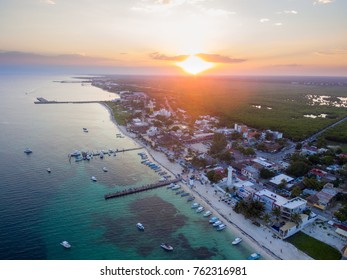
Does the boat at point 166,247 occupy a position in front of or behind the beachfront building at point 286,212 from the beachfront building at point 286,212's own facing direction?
in front

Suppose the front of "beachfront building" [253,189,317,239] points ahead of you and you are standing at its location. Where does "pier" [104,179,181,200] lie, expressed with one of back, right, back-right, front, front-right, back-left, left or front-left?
front-right

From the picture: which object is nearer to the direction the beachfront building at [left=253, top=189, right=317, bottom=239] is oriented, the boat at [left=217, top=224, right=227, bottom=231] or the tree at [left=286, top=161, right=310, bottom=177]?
the boat

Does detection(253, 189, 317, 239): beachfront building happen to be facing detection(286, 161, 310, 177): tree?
no

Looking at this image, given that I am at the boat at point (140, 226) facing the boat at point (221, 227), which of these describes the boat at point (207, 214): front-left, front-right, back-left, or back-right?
front-left

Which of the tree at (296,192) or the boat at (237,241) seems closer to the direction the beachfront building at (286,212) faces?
the boat

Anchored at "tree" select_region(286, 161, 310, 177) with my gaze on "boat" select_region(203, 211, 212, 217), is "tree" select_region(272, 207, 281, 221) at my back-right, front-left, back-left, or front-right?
front-left

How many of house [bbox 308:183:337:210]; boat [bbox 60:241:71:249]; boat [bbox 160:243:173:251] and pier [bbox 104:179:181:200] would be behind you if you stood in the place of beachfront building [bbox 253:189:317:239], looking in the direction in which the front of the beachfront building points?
1

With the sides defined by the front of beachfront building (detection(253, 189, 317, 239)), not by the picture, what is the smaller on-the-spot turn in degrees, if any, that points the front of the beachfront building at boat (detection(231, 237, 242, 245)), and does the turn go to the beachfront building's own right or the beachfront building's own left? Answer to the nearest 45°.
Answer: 0° — it already faces it

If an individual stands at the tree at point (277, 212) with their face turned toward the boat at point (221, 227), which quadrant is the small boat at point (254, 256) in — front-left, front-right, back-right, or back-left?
front-left

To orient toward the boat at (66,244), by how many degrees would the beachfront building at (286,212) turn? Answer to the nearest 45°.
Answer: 0° — it already faces it

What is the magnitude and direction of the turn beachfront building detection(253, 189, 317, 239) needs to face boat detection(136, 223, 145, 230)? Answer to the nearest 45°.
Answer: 0° — it already faces it

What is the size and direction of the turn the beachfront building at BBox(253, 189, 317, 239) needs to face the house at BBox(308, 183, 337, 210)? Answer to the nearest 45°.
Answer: approximately 180°

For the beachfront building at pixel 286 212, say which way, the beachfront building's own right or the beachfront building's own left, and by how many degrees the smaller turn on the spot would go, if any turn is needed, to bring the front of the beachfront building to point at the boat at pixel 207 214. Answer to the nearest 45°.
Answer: approximately 45° to the beachfront building's own right

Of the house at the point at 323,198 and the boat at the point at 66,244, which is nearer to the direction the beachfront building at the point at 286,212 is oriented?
the boat

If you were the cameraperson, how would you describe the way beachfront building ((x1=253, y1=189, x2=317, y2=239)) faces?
facing the viewer and to the left of the viewer

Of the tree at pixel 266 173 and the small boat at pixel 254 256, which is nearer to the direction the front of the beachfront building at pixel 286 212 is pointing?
the small boat

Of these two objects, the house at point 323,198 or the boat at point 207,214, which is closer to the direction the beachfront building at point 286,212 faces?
the boat
